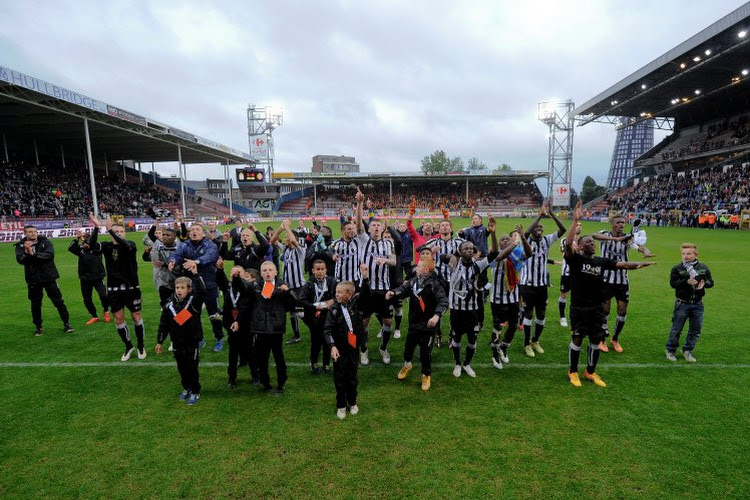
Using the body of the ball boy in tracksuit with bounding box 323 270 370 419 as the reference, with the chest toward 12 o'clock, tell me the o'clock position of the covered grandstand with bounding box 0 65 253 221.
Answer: The covered grandstand is roughly at 5 o'clock from the ball boy in tracksuit.

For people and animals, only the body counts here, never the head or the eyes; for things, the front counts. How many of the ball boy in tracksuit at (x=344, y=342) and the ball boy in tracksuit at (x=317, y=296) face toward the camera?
2

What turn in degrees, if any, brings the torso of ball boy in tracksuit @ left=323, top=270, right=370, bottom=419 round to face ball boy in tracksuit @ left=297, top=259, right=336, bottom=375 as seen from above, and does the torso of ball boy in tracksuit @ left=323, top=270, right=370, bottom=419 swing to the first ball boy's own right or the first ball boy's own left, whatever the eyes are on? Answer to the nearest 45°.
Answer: approximately 135° to the first ball boy's own right

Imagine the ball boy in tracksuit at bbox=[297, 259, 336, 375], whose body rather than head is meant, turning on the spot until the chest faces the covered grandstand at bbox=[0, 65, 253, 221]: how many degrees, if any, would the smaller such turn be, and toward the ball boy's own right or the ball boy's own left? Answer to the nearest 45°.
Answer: approximately 135° to the ball boy's own right

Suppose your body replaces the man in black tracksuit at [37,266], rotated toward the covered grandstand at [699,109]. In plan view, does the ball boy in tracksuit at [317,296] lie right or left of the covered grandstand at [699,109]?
right

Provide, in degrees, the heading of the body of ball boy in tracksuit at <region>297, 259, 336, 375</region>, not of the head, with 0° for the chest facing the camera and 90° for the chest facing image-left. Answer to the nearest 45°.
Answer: approximately 0°

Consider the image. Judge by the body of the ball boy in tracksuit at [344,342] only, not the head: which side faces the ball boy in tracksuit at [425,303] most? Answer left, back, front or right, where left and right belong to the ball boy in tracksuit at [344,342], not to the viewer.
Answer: left

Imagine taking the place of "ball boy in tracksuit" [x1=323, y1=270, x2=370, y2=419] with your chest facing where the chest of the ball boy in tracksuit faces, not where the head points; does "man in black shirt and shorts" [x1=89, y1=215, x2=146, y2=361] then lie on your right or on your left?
on your right

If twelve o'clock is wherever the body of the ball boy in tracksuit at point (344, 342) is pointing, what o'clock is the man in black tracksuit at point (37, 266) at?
The man in black tracksuit is roughly at 4 o'clock from the ball boy in tracksuit.

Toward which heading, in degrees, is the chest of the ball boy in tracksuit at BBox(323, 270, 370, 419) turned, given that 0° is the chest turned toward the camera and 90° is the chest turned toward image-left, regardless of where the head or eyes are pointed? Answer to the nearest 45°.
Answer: approximately 0°

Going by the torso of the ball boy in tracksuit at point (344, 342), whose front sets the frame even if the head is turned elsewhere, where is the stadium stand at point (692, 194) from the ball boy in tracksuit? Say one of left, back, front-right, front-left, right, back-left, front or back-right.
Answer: back-left

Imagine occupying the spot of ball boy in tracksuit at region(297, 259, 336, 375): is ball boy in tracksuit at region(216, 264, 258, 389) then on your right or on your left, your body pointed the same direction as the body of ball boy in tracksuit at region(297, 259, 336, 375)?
on your right

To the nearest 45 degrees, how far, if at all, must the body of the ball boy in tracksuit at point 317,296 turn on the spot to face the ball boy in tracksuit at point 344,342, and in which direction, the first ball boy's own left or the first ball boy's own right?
0° — they already face them

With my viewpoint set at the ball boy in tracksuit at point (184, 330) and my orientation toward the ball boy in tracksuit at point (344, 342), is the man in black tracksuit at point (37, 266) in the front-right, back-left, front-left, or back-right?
back-left
